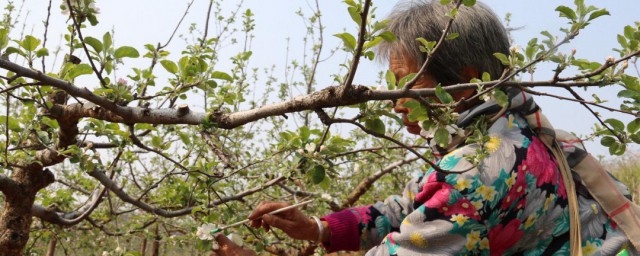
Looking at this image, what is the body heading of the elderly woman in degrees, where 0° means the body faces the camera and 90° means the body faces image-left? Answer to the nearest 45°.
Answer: approximately 90°

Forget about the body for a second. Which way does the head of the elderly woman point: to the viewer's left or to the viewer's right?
to the viewer's left
